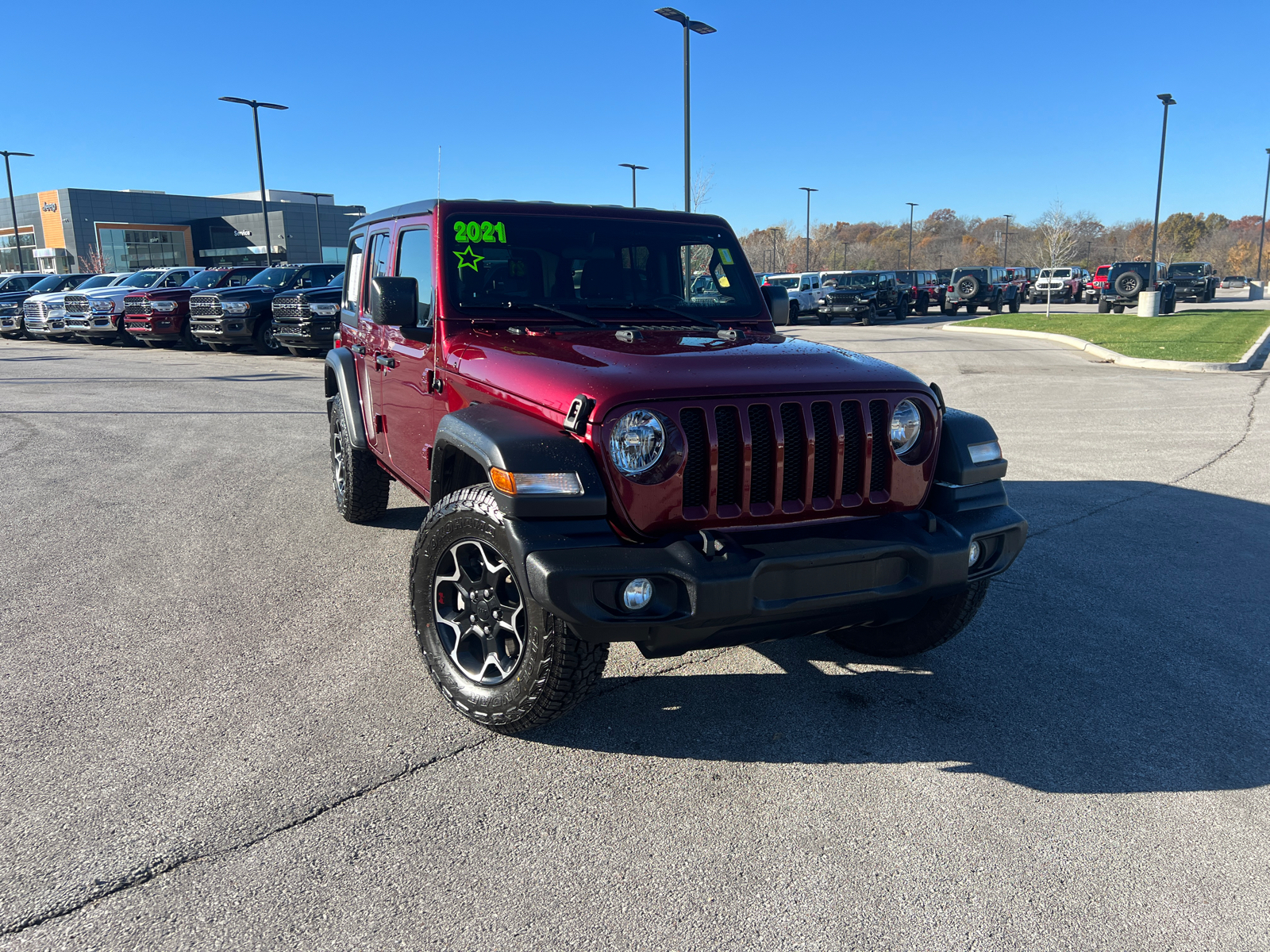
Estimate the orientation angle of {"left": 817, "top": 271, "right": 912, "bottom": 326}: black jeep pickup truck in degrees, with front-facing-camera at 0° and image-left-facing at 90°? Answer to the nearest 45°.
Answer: approximately 45°

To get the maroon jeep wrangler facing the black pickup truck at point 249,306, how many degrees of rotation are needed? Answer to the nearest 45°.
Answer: approximately 180°

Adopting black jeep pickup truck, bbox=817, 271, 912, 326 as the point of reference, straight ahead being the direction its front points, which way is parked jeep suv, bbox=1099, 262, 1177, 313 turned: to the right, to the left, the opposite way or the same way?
the opposite way

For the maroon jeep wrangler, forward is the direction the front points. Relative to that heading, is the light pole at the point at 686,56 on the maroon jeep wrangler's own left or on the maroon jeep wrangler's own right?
on the maroon jeep wrangler's own left

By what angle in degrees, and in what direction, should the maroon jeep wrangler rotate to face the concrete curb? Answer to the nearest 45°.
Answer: approximately 90° to its left

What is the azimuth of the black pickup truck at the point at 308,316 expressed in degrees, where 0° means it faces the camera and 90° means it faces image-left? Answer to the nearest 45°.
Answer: approximately 45°

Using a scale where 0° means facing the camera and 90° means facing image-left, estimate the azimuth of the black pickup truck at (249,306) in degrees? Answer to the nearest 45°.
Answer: approximately 45°
